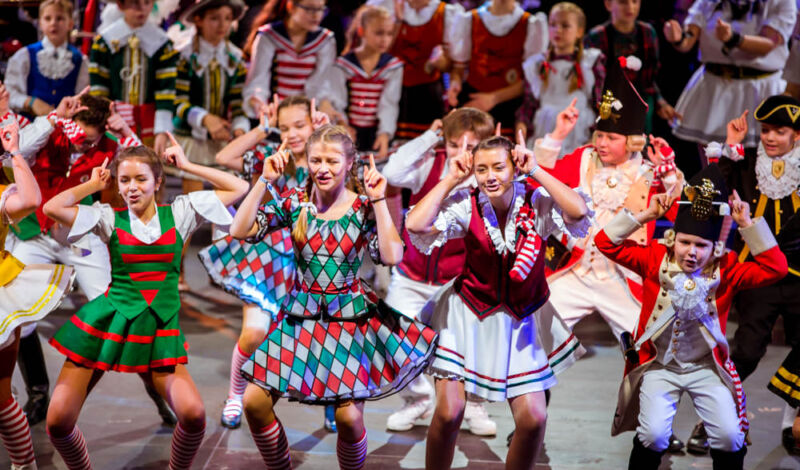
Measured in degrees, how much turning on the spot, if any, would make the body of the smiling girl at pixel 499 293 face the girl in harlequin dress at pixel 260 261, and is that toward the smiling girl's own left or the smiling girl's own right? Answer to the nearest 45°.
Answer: approximately 135° to the smiling girl's own right

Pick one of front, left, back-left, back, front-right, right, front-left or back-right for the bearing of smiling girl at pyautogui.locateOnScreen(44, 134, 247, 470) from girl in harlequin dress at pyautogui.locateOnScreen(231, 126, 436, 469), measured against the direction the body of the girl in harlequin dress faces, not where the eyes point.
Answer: right

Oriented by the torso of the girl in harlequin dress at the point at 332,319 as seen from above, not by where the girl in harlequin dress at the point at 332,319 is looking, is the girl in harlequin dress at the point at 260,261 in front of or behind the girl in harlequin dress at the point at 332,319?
behind

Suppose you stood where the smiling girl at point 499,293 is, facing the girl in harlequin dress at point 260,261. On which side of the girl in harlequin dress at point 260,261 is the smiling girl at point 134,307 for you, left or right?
left

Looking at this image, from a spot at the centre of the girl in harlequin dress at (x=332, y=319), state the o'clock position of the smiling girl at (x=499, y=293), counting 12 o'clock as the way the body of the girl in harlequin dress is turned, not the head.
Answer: The smiling girl is roughly at 9 o'clock from the girl in harlequin dress.

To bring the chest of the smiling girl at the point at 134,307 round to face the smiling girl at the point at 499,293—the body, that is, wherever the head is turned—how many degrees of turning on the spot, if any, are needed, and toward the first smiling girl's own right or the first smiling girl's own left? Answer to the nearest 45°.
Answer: approximately 90° to the first smiling girl's own left

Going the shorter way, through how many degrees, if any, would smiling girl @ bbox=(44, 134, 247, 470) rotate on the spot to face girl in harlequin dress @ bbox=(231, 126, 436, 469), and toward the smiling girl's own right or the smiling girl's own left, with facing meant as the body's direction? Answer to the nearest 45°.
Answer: approximately 90° to the smiling girl's own left
